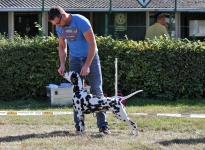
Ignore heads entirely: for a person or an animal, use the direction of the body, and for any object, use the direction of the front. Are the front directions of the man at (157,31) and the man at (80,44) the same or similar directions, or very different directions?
very different directions

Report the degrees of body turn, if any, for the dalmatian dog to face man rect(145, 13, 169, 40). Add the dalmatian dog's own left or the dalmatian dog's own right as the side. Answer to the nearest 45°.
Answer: approximately 90° to the dalmatian dog's own right

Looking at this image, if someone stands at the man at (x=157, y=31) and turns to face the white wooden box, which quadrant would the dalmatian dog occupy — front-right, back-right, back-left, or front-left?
front-left

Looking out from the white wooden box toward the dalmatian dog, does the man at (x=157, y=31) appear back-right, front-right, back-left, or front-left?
back-left

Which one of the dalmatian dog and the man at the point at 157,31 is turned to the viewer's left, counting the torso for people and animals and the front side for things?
the dalmatian dog

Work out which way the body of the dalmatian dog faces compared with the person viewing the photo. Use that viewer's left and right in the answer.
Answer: facing to the left of the viewer

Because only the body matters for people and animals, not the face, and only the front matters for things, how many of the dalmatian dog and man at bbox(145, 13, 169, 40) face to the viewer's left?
1

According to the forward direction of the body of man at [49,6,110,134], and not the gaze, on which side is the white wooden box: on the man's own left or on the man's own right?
on the man's own right

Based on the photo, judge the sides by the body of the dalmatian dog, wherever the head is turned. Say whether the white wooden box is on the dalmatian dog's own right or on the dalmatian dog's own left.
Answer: on the dalmatian dog's own right
